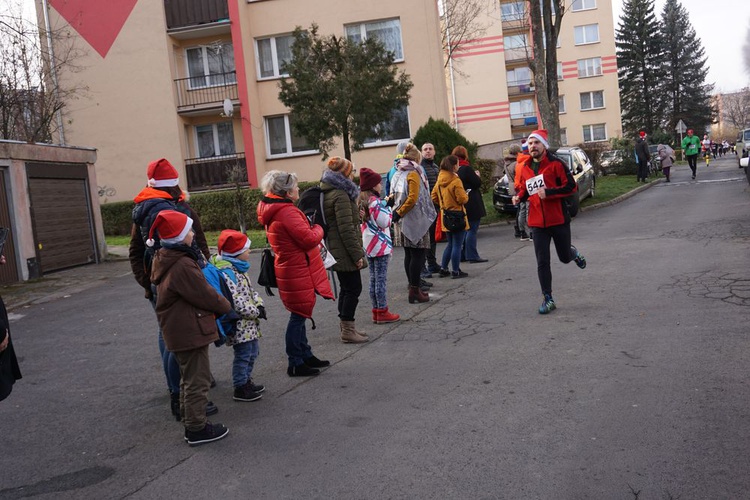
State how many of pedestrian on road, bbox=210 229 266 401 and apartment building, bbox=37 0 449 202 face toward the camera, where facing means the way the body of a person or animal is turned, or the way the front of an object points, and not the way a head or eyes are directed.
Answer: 1

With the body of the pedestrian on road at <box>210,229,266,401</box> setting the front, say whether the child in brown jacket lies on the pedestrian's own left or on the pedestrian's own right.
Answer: on the pedestrian's own right

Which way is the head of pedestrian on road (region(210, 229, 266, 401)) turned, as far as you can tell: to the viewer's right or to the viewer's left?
to the viewer's right

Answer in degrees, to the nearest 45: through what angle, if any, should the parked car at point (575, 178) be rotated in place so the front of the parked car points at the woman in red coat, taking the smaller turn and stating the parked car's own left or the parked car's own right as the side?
approximately 45° to the parked car's own left

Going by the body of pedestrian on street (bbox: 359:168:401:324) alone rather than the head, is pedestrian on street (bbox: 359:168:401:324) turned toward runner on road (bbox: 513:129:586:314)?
yes

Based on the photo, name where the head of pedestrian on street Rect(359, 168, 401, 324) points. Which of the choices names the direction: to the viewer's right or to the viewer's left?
to the viewer's right

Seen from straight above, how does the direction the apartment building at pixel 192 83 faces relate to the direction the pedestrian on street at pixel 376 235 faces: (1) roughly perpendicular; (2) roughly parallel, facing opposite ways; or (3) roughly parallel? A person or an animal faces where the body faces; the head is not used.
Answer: roughly perpendicular

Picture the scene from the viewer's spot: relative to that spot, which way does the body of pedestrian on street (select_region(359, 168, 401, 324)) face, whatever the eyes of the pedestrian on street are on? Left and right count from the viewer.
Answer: facing to the right of the viewer

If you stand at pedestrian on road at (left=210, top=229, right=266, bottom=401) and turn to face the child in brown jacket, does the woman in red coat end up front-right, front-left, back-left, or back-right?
back-left
